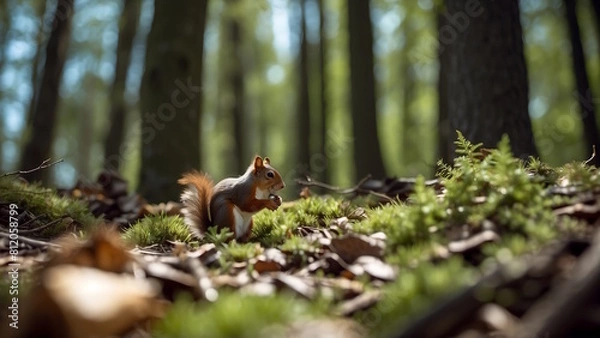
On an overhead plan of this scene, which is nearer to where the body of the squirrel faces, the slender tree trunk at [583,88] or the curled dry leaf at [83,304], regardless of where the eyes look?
the slender tree trunk

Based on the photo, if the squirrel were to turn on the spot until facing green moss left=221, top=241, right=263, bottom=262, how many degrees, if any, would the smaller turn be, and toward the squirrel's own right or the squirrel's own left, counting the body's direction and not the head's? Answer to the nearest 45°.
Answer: approximately 90° to the squirrel's own right

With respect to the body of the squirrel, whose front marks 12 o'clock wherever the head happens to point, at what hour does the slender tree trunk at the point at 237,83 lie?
The slender tree trunk is roughly at 9 o'clock from the squirrel.

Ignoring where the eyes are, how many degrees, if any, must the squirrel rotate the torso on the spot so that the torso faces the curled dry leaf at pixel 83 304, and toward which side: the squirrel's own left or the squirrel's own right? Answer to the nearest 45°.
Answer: approximately 90° to the squirrel's own right

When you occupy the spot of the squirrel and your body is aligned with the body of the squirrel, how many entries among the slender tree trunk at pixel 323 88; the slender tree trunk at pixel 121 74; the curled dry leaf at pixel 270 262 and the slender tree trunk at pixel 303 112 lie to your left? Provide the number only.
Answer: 3

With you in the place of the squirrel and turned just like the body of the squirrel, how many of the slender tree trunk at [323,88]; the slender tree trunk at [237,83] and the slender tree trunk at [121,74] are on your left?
3

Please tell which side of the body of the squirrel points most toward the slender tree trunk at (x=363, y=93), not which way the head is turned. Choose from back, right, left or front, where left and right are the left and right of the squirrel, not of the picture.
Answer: left

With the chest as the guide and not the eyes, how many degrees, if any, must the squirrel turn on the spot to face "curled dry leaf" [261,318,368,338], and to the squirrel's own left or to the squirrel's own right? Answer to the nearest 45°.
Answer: approximately 90° to the squirrel's own right

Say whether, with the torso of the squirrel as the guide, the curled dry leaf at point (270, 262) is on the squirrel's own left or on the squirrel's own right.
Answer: on the squirrel's own right

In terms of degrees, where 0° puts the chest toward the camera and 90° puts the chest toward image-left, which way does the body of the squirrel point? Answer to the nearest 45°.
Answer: approximately 270°
